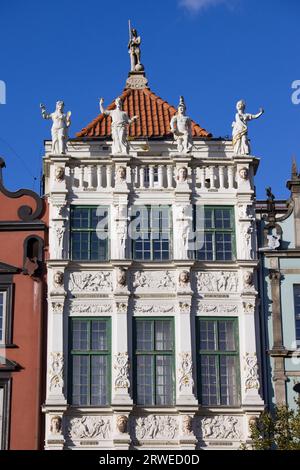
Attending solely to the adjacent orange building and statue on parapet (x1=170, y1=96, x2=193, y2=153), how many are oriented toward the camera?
2

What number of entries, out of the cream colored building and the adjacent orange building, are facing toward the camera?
2

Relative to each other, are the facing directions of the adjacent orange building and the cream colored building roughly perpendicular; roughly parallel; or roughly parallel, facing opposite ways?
roughly parallel

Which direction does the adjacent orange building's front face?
toward the camera

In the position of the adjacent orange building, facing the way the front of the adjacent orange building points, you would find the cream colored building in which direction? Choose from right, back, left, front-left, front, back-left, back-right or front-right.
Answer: left

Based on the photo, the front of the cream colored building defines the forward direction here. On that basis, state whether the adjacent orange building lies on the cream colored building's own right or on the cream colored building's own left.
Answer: on the cream colored building's own right
